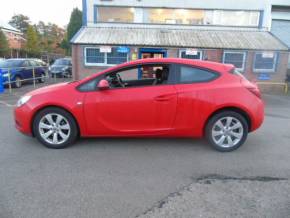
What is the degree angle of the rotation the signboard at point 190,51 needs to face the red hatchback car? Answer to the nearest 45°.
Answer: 0° — it already faces it

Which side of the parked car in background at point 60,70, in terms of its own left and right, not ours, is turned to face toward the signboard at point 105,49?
left

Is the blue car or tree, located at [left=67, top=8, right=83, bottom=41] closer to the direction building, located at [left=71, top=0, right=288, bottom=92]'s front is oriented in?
the blue car

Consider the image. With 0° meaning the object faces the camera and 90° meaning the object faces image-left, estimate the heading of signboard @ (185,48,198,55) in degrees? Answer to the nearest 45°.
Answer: approximately 0°

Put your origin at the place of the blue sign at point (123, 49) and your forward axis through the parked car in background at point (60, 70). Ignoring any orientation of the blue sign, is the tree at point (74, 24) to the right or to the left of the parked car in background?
right

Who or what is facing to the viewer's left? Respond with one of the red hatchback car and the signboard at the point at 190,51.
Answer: the red hatchback car

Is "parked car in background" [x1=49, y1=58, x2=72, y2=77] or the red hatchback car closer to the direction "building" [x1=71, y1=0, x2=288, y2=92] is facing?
the red hatchback car

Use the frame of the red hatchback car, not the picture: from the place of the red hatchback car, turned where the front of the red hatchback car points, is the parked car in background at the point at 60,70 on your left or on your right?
on your right

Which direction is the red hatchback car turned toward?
to the viewer's left

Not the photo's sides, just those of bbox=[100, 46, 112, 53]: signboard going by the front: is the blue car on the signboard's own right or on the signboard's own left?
on the signboard's own right

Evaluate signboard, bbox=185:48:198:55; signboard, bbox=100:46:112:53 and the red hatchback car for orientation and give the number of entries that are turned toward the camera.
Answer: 2

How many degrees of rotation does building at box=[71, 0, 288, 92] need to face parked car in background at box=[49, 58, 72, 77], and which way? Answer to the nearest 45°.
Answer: approximately 90° to its right

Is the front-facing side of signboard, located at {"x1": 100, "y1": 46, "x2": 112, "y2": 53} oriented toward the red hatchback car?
yes
